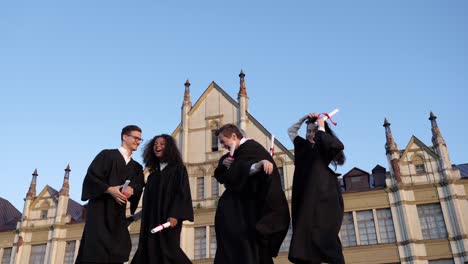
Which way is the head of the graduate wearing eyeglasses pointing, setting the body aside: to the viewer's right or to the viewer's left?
to the viewer's right

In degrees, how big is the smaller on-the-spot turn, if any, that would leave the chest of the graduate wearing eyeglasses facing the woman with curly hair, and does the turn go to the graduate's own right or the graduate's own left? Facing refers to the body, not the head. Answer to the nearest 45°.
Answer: approximately 45° to the graduate's own left

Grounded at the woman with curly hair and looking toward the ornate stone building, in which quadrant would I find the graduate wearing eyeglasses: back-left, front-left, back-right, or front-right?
back-left

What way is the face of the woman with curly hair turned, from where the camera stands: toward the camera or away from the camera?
toward the camera

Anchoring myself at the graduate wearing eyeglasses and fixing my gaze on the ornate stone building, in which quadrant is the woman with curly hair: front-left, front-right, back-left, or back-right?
front-right

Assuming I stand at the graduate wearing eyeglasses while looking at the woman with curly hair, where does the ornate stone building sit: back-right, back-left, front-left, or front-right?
front-left

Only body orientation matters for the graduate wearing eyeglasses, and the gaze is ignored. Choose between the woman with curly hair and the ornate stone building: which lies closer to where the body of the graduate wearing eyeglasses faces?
the woman with curly hair

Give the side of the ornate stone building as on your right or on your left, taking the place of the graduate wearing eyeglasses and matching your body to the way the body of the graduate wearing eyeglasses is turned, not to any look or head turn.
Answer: on your left
